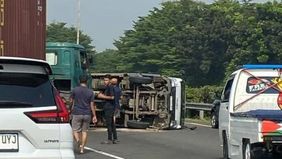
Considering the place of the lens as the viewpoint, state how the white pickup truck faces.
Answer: facing away from the viewer and to the left of the viewer

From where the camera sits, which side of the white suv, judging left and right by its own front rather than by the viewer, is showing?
back

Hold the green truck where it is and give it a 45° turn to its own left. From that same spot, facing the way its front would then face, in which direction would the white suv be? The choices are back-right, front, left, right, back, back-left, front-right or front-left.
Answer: back

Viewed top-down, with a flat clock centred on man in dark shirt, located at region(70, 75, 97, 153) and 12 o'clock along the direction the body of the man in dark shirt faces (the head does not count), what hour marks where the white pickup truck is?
The white pickup truck is roughly at 4 o'clock from the man in dark shirt.

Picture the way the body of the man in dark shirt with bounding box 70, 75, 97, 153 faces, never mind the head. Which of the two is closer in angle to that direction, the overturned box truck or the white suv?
the overturned box truck

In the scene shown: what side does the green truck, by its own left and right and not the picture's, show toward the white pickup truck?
right

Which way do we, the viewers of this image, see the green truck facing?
facing away from the viewer and to the right of the viewer

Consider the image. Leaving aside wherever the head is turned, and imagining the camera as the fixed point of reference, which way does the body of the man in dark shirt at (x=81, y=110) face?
away from the camera
